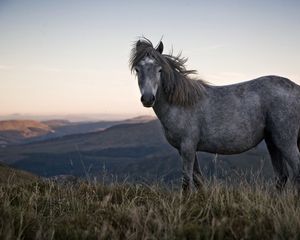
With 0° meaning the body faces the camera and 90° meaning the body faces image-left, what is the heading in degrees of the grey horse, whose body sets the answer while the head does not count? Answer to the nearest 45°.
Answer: approximately 90°
